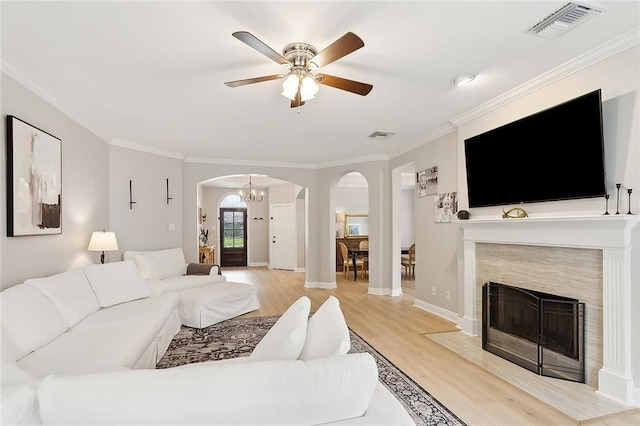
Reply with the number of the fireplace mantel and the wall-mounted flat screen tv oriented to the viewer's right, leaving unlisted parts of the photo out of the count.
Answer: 0

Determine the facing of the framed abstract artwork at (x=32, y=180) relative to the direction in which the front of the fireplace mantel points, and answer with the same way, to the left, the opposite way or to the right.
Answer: the opposite way

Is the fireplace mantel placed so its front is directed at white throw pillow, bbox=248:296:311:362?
yes

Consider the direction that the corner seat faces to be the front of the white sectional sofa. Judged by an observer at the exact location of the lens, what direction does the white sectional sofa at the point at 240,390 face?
facing away from the viewer and to the right of the viewer

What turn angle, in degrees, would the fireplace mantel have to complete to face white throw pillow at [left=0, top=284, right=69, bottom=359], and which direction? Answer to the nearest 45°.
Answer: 0° — it already faces it

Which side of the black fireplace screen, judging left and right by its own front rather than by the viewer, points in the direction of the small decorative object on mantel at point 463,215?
right

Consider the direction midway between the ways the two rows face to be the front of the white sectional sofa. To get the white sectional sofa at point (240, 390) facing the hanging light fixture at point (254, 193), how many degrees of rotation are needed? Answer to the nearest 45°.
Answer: approximately 45° to its left

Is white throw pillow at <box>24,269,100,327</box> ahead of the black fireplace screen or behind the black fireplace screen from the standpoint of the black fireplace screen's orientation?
ahead

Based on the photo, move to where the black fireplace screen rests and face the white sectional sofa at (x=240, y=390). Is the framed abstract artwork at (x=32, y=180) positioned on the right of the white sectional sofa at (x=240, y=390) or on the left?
right
